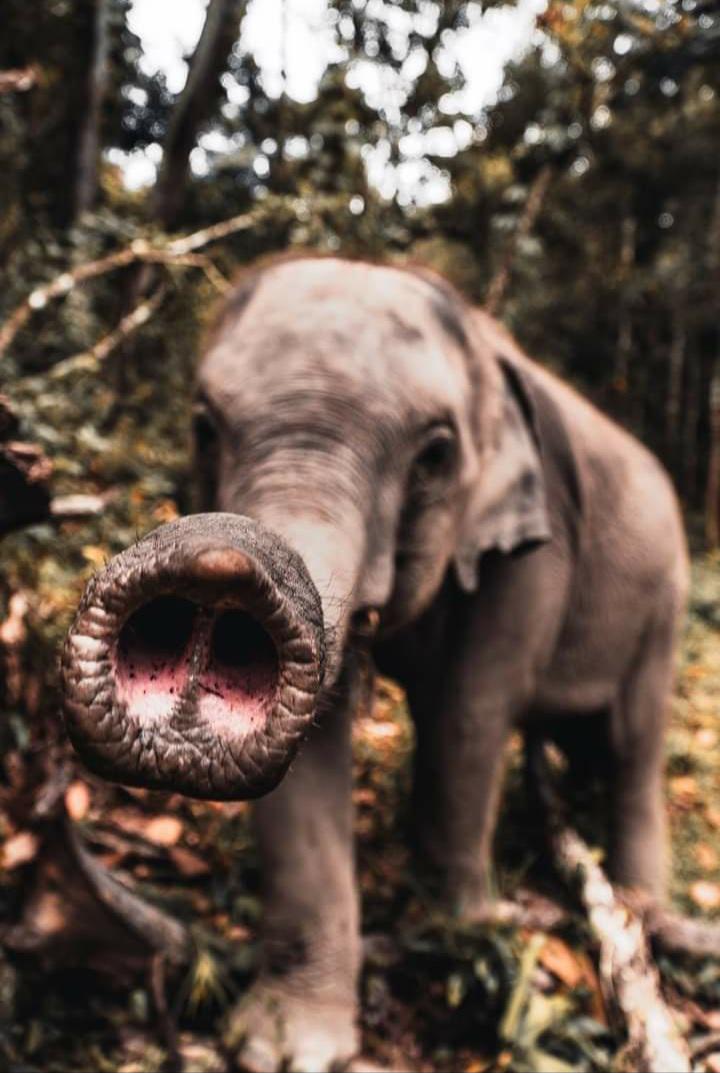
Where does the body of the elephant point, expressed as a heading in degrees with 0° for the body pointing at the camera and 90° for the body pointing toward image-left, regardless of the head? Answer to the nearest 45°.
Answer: approximately 45°

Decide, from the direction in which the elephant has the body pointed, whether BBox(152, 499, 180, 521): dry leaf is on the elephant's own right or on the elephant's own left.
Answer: on the elephant's own right

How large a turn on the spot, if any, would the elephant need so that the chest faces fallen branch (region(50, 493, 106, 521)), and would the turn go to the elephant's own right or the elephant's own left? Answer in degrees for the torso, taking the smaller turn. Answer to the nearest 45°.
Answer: approximately 45° to the elephant's own right

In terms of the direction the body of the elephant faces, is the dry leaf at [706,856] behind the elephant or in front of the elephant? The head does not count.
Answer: behind

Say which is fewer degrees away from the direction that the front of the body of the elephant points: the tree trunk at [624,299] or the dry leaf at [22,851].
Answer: the dry leaf

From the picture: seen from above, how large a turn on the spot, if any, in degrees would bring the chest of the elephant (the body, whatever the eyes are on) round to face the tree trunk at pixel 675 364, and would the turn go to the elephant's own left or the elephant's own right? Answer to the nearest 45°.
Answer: approximately 135° to the elephant's own right

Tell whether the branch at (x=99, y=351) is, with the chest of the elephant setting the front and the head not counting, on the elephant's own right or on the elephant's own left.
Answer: on the elephant's own right
